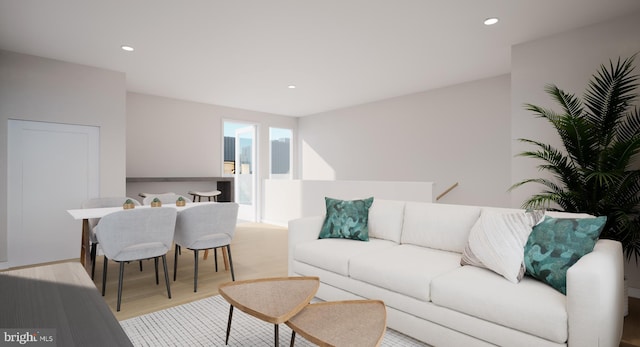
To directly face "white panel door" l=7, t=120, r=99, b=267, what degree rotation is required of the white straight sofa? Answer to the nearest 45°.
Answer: approximately 45° to its right

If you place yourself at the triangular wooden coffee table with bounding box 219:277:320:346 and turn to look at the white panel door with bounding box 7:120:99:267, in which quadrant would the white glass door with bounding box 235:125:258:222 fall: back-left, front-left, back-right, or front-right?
front-right

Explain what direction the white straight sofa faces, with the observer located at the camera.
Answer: facing the viewer and to the left of the viewer

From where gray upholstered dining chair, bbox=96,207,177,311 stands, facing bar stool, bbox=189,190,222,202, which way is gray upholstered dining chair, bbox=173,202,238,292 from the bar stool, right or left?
right

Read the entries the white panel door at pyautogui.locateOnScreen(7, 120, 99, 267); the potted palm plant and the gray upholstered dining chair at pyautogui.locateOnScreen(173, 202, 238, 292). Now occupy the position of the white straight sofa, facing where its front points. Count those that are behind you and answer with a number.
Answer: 1

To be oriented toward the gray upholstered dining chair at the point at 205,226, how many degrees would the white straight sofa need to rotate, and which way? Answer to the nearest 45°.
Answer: approximately 45° to its right

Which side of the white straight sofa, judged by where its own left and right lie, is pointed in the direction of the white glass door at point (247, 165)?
right

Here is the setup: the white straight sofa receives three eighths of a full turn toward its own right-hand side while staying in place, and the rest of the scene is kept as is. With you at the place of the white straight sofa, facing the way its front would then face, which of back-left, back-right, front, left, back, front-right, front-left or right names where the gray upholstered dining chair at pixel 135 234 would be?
left

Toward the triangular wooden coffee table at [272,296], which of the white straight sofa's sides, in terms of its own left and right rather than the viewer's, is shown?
front
